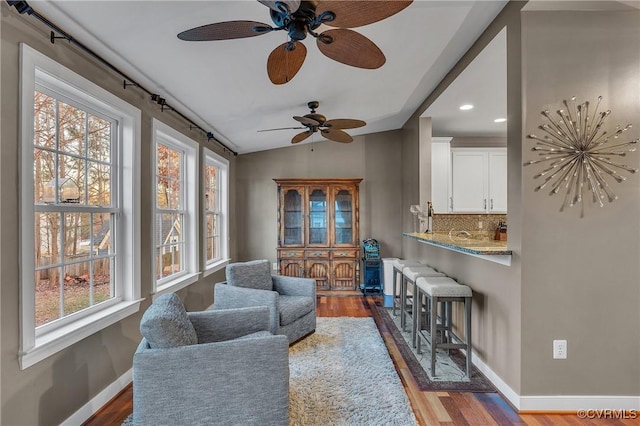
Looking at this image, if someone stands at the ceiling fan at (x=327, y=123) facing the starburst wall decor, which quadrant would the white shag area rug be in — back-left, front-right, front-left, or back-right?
front-right

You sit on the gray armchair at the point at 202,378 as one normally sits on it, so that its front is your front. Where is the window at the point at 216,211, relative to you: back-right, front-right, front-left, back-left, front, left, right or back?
left

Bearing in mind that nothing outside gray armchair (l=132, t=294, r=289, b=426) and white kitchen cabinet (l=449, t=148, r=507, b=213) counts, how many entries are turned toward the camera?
1

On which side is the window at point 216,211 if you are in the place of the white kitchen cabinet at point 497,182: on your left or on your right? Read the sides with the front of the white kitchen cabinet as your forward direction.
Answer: on your right

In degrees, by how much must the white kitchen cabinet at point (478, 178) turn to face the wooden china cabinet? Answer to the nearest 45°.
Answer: approximately 90° to its right

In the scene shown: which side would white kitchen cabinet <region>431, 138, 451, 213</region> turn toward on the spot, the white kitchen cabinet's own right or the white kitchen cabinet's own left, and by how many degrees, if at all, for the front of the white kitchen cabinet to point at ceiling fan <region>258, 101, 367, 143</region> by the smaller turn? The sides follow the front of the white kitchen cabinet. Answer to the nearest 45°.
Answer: approximately 135° to the white kitchen cabinet's own right

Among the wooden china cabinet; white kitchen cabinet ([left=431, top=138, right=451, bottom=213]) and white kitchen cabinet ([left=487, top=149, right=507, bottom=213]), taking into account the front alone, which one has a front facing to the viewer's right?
white kitchen cabinet ([left=431, top=138, right=451, bottom=213])

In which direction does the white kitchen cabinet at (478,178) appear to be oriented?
toward the camera

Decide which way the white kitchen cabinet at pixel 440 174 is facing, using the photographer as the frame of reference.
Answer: facing to the right of the viewer

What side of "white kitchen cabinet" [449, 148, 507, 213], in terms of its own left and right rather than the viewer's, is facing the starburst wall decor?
front

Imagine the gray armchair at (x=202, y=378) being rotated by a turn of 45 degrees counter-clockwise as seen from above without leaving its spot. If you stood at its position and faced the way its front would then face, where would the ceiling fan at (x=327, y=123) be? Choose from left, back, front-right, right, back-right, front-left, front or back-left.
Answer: front

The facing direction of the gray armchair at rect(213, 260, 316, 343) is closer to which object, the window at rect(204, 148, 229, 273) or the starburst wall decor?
the starburst wall decor

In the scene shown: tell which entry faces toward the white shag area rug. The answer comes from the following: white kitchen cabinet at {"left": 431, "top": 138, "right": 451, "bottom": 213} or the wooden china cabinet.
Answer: the wooden china cabinet

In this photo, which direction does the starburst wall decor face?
toward the camera

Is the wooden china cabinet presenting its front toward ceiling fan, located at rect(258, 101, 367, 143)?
yes

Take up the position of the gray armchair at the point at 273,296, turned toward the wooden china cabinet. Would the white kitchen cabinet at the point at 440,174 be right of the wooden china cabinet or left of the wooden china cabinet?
right
